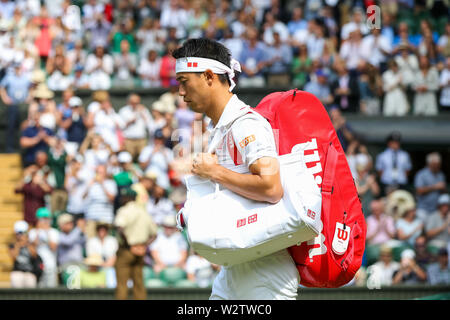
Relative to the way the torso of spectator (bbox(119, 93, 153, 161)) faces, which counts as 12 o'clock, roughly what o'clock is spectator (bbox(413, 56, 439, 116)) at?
spectator (bbox(413, 56, 439, 116)) is roughly at 9 o'clock from spectator (bbox(119, 93, 153, 161)).

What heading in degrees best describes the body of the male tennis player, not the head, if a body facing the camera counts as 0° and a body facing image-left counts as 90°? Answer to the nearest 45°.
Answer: approximately 90°

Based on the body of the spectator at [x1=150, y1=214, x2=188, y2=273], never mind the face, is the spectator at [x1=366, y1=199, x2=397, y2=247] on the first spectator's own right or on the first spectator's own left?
on the first spectator's own left

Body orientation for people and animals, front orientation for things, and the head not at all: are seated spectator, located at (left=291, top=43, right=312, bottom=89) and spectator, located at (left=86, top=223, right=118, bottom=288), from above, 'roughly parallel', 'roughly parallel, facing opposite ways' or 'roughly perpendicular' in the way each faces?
roughly parallel

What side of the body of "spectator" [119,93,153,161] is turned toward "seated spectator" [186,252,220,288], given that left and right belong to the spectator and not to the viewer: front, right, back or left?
front

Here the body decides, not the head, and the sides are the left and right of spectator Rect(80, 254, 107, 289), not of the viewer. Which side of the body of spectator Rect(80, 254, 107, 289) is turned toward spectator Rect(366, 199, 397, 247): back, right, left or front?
left

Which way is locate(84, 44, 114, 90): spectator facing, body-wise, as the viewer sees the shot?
toward the camera

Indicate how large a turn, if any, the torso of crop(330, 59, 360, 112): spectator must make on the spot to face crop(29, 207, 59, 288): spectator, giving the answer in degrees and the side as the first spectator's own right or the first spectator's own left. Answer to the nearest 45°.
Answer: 0° — they already face them

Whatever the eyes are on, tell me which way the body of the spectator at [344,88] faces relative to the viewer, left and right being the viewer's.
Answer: facing the viewer and to the left of the viewer

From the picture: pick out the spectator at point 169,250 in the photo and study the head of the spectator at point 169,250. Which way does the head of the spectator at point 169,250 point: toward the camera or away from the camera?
toward the camera

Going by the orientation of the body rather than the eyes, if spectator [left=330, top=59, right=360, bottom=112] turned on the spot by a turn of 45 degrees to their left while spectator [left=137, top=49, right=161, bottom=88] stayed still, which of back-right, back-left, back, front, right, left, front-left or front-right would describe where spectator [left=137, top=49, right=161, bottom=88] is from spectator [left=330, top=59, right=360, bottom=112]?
right

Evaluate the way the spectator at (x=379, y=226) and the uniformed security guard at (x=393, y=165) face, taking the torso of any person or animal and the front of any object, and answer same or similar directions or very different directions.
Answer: same or similar directions

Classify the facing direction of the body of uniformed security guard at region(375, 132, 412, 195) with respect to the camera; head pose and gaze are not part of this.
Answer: toward the camera

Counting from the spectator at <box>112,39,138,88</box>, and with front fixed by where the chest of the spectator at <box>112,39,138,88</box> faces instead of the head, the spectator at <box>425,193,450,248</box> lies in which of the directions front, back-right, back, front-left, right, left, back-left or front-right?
front-left

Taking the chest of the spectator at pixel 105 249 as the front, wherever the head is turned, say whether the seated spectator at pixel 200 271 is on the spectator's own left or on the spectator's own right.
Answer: on the spectator's own left

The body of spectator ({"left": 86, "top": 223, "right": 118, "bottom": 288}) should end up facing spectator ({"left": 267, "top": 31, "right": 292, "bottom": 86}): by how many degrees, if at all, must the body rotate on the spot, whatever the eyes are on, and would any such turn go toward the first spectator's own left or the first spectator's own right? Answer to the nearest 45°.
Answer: approximately 135° to the first spectator's own left

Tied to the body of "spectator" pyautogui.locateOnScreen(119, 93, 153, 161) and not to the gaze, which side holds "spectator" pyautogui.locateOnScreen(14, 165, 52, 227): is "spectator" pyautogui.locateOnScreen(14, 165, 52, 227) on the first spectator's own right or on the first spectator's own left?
on the first spectator's own right

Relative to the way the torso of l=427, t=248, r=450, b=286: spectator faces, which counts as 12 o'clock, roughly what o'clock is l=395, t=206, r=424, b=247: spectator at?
l=395, t=206, r=424, b=247: spectator is roughly at 5 o'clock from l=427, t=248, r=450, b=286: spectator.

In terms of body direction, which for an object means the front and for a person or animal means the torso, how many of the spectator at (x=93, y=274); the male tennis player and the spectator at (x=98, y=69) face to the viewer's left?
1
